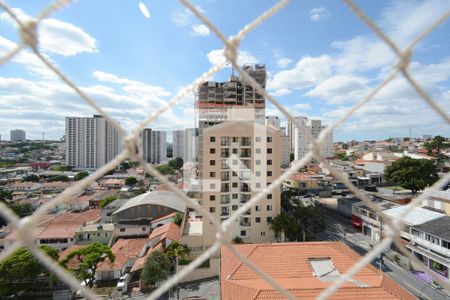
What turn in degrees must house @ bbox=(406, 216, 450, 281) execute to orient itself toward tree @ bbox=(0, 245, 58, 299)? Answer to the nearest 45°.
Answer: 0° — it already faces it

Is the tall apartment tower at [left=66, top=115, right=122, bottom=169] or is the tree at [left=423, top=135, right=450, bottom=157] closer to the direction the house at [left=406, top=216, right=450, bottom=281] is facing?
the tall apartment tower

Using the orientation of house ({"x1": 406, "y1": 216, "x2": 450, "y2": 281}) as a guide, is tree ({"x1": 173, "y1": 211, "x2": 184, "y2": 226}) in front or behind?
in front

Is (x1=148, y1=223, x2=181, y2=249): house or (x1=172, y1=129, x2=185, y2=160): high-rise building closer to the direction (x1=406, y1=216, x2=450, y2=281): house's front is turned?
the house

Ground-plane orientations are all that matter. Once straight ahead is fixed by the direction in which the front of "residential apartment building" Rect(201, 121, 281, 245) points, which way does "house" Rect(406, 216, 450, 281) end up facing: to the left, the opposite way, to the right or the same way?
to the right

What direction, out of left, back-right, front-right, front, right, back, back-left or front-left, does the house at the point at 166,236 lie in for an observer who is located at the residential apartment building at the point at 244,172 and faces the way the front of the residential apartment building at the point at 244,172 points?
right

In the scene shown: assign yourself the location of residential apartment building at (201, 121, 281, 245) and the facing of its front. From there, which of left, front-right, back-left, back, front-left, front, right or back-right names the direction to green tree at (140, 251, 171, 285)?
front-right

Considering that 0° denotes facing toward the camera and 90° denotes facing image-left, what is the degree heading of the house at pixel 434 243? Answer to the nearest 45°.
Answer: approximately 45°

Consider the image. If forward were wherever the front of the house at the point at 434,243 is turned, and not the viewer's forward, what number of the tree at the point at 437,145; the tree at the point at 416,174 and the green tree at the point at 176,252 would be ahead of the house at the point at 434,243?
1

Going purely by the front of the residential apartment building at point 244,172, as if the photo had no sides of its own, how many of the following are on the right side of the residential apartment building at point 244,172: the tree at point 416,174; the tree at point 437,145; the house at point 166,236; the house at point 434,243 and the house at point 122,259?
2

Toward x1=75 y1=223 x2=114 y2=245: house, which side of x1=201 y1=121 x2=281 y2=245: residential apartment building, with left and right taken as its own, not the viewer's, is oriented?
right

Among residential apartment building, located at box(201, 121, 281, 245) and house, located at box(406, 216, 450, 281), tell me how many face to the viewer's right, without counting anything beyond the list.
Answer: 0

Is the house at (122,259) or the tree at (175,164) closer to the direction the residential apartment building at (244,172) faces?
the house
